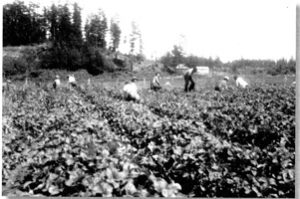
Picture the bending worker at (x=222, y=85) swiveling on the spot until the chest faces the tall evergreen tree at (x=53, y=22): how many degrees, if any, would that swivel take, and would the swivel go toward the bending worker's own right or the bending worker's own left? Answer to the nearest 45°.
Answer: approximately 135° to the bending worker's own left
